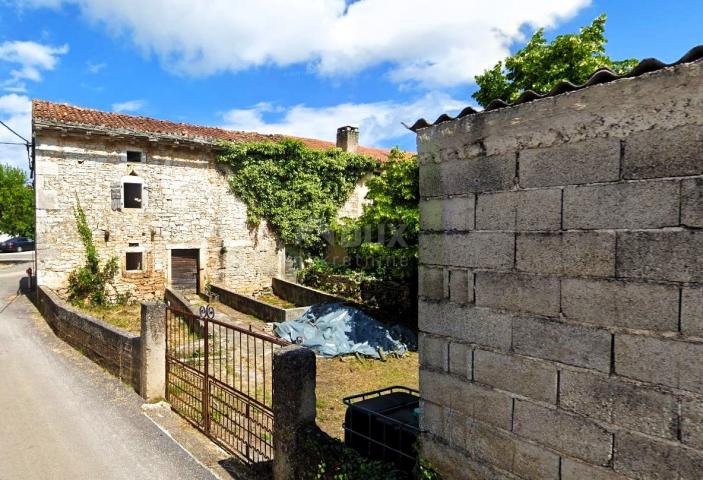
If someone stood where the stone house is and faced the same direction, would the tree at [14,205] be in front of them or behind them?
behind

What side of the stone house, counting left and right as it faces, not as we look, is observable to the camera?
front

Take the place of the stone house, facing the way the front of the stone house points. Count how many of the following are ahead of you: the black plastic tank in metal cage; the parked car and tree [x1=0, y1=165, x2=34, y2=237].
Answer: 1

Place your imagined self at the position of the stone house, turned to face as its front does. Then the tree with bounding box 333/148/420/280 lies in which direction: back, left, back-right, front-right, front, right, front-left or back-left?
front-left

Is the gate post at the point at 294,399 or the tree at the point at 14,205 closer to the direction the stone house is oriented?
the gate post

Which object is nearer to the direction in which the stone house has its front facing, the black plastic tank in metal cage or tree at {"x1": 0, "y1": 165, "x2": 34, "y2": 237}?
the black plastic tank in metal cage

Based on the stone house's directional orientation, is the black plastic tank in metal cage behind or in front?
in front

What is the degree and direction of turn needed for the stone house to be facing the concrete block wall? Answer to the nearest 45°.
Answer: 0° — it already faces it

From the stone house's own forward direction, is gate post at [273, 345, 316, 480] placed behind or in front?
in front

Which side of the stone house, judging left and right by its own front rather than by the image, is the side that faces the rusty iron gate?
front

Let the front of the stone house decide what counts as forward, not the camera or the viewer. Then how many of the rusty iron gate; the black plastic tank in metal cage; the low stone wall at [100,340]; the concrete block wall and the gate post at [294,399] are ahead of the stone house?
5

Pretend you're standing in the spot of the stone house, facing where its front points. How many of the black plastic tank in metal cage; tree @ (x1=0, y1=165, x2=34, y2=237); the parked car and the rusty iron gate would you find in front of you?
2
